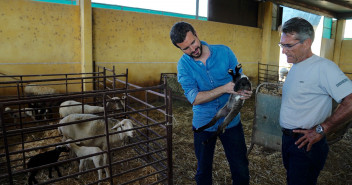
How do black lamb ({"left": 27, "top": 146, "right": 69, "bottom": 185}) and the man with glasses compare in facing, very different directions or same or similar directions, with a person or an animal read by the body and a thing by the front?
very different directions

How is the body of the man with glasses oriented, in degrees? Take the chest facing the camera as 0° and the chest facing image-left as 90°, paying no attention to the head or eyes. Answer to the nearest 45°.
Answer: approximately 45°

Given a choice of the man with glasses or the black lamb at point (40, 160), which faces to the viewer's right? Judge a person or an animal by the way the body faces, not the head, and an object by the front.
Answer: the black lamb

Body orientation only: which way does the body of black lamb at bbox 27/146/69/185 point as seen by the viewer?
to the viewer's right

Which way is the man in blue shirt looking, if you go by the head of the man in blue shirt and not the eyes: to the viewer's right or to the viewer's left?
to the viewer's right

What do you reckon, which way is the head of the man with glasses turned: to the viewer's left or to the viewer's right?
to the viewer's left

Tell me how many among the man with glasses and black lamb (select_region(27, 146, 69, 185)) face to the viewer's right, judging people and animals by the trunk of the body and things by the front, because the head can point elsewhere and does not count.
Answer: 1

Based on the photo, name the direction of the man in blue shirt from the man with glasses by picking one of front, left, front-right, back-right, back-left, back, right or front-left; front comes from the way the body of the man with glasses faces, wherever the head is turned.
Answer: front-right
